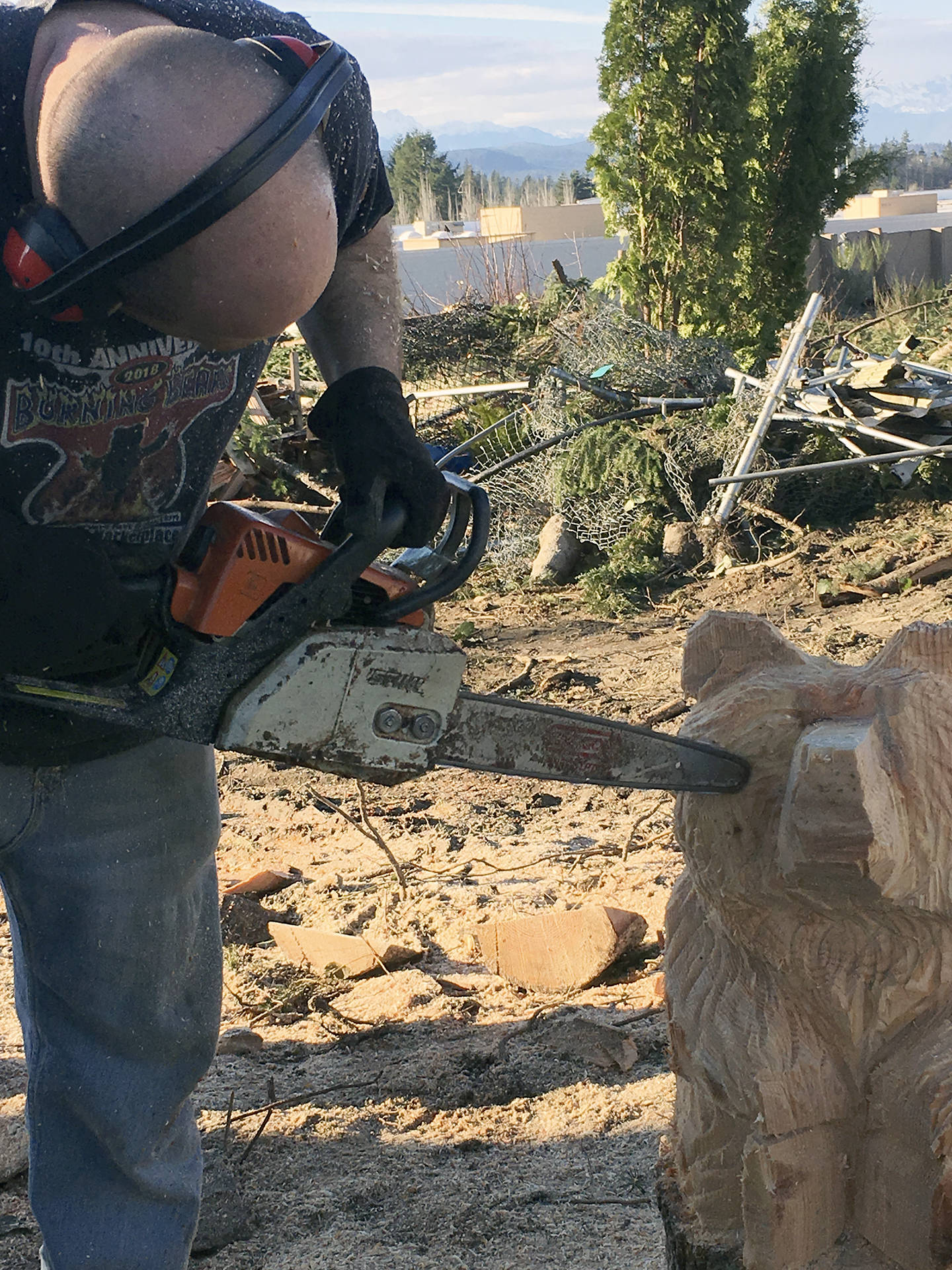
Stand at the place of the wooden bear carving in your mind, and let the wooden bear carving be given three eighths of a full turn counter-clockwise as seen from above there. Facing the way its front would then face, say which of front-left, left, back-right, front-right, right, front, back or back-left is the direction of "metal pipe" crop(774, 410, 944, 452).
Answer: front-left

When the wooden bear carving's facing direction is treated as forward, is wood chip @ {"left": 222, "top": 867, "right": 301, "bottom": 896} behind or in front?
behind

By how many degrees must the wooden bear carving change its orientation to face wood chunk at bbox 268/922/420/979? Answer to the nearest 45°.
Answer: approximately 135° to its right

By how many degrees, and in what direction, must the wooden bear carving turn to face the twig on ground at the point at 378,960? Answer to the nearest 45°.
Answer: approximately 135° to its right

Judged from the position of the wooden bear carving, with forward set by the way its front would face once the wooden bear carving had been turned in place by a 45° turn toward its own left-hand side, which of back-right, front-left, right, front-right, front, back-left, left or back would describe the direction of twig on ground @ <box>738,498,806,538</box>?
back-left

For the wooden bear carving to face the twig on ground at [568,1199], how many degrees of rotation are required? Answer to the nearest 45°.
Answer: approximately 135° to its right

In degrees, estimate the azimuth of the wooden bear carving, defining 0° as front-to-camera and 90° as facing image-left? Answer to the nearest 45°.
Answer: approximately 0°

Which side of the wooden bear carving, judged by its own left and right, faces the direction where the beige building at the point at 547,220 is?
back

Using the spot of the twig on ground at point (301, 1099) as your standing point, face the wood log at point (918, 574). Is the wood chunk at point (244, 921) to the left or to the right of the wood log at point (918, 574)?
left

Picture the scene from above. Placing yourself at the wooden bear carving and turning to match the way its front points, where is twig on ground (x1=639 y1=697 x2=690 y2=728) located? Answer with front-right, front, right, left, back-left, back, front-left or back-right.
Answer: back

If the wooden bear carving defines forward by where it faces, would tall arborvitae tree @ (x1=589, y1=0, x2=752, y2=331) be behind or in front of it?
behind
